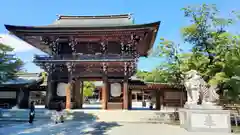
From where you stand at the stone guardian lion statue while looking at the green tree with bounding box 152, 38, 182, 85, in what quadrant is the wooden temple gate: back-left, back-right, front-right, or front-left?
front-left

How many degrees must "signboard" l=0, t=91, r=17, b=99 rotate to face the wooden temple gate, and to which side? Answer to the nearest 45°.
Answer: approximately 45° to its left

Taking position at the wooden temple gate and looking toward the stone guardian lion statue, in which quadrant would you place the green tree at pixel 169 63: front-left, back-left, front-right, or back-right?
front-left

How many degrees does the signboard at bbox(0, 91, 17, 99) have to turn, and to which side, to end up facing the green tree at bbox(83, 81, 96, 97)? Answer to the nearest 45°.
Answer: approximately 135° to its left

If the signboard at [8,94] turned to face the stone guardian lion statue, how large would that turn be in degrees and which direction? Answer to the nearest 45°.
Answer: approximately 45° to its left

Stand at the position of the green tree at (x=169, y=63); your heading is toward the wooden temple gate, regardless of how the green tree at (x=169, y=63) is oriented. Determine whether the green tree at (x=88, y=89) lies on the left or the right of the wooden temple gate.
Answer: right

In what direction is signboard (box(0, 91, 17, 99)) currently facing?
toward the camera

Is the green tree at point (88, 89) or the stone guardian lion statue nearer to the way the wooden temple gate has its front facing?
the stone guardian lion statue

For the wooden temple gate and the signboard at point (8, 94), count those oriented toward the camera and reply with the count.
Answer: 2

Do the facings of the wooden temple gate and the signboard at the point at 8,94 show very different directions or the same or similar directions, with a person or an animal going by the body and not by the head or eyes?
same or similar directions

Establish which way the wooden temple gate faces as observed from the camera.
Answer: facing the viewer

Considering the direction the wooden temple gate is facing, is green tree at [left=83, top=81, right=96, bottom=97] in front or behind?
behind

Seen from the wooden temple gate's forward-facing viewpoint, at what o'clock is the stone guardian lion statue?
The stone guardian lion statue is roughly at 11 o'clock from the wooden temple gate.

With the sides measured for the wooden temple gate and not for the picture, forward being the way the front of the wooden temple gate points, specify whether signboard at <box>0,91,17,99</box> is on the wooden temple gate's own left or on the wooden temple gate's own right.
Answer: on the wooden temple gate's own right
